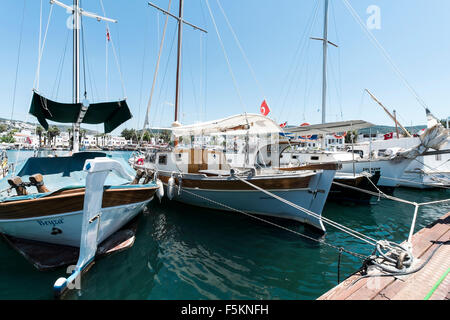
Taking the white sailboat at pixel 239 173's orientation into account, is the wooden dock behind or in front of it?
behind

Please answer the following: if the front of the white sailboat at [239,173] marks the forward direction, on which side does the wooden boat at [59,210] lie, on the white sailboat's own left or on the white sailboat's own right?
on the white sailboat's own left

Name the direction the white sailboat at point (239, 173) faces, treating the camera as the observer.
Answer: facing away from the viewer and to the left of the viewer
